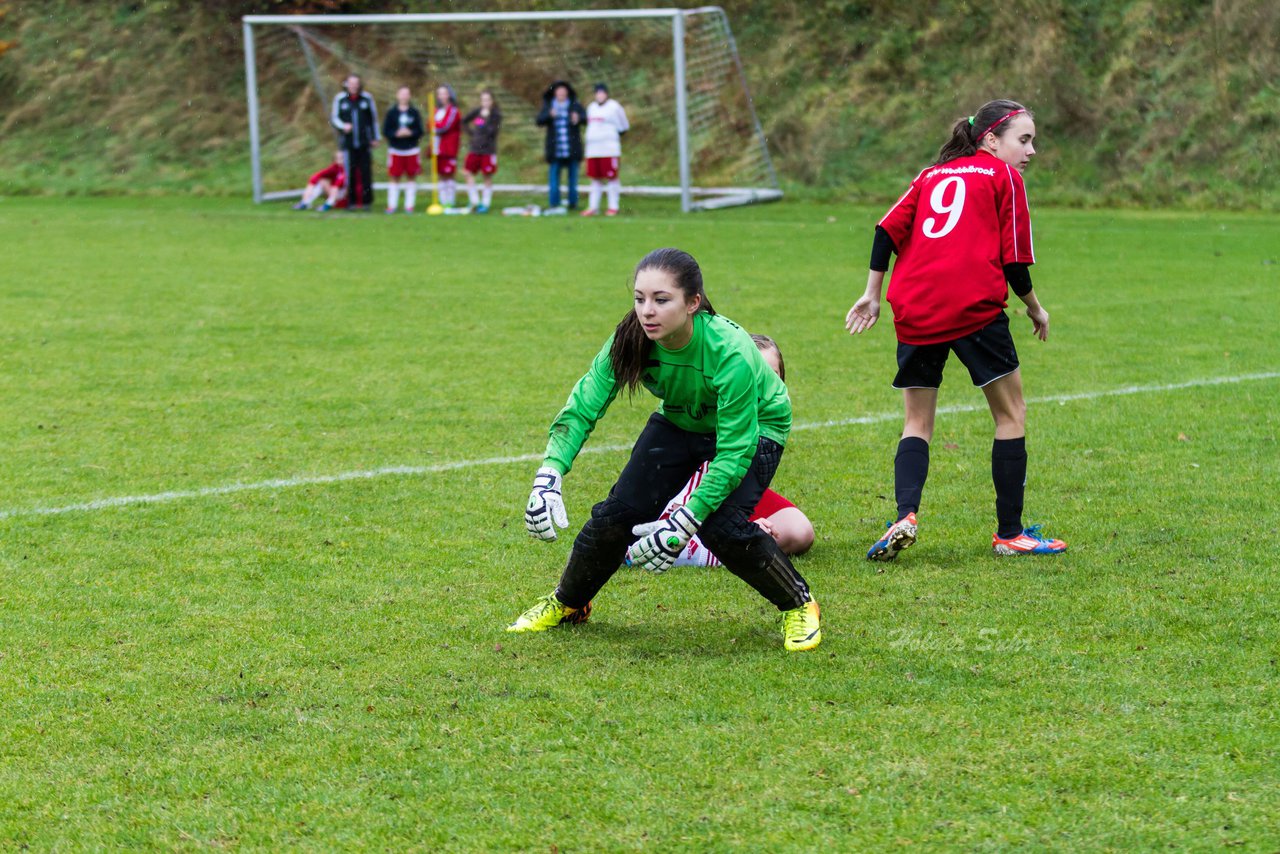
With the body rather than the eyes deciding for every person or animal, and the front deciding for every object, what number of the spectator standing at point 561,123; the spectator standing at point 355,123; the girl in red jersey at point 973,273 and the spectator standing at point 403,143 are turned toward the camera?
3

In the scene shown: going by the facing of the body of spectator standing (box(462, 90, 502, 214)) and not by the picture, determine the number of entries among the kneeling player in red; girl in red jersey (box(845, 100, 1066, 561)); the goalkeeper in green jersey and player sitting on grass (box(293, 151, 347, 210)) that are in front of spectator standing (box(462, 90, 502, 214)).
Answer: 3

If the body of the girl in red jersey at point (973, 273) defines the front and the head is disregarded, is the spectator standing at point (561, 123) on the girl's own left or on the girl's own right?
on the girl's own left

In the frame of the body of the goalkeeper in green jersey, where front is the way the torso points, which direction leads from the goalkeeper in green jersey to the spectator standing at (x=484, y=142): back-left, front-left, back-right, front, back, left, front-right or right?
back-right

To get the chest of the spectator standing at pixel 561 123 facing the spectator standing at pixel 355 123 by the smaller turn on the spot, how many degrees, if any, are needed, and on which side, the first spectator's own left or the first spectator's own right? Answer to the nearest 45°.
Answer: approximately 90° to the first spectator's own right

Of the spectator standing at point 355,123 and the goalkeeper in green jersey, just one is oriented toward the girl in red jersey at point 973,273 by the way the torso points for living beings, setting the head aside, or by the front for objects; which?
the spectator standing

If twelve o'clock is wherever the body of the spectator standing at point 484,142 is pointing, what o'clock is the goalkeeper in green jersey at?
The goalkeeper in green jersey is roughly at 12 o'clock from the spectator standing.

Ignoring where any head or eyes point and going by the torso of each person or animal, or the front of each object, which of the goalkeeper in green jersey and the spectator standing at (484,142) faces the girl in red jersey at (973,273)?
the spectator standing

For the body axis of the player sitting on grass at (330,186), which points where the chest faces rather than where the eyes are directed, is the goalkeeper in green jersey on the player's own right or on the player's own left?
on the player's own left

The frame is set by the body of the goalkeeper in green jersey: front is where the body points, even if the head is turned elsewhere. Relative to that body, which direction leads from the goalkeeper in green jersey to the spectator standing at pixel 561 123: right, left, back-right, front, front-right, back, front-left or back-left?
back-right

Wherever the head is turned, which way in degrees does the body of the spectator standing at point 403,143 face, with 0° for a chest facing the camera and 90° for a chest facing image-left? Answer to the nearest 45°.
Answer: approximately 0°

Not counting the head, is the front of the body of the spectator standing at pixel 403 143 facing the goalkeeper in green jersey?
yes
